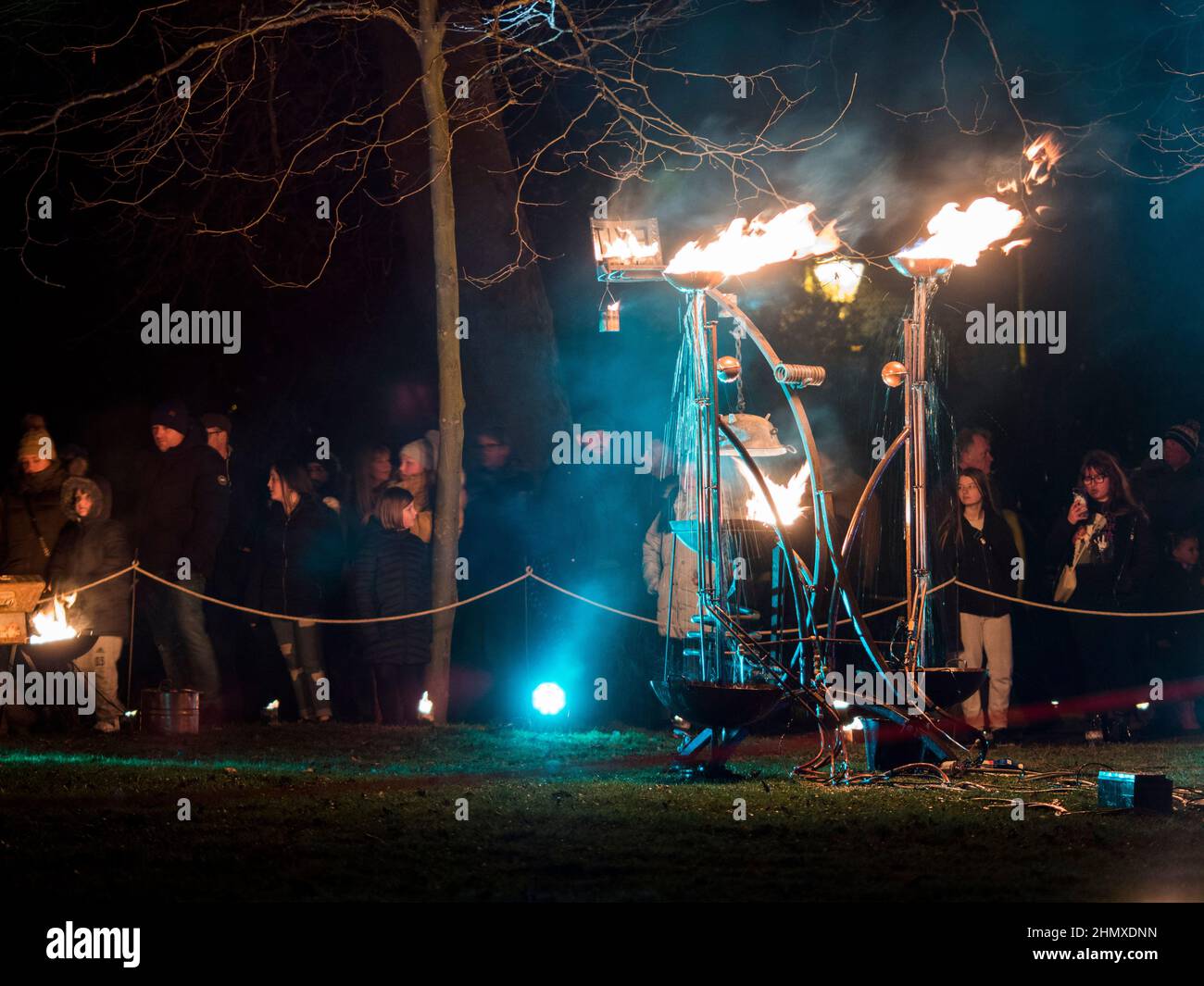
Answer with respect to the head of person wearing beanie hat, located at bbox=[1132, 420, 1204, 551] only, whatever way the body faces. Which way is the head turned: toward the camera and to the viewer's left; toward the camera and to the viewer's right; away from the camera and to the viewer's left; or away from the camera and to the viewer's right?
toward the camera and to the viewer's left

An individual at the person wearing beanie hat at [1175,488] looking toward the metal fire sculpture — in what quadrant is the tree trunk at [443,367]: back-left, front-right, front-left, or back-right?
front-right

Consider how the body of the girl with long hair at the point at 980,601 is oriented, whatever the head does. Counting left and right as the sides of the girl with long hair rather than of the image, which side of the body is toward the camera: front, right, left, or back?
front

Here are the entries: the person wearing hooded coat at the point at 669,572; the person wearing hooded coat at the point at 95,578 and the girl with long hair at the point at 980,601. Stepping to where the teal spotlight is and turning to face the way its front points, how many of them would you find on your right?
1

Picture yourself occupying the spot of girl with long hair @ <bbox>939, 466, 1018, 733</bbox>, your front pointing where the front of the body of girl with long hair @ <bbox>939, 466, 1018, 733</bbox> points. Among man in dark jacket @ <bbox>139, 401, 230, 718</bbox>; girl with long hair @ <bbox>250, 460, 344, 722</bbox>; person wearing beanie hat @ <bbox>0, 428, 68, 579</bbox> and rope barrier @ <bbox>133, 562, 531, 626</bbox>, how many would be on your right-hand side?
4

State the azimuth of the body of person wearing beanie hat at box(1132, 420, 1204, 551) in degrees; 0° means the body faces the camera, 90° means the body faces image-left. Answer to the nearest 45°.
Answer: approximately 45°

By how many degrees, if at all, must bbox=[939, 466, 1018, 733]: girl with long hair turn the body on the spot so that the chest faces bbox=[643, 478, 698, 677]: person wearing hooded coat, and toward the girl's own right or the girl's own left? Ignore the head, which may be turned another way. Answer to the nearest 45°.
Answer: approximately 90° to the girl's own right

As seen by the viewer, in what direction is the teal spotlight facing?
toward the camera

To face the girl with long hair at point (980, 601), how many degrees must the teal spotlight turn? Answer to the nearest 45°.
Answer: approximately 90° to its left
